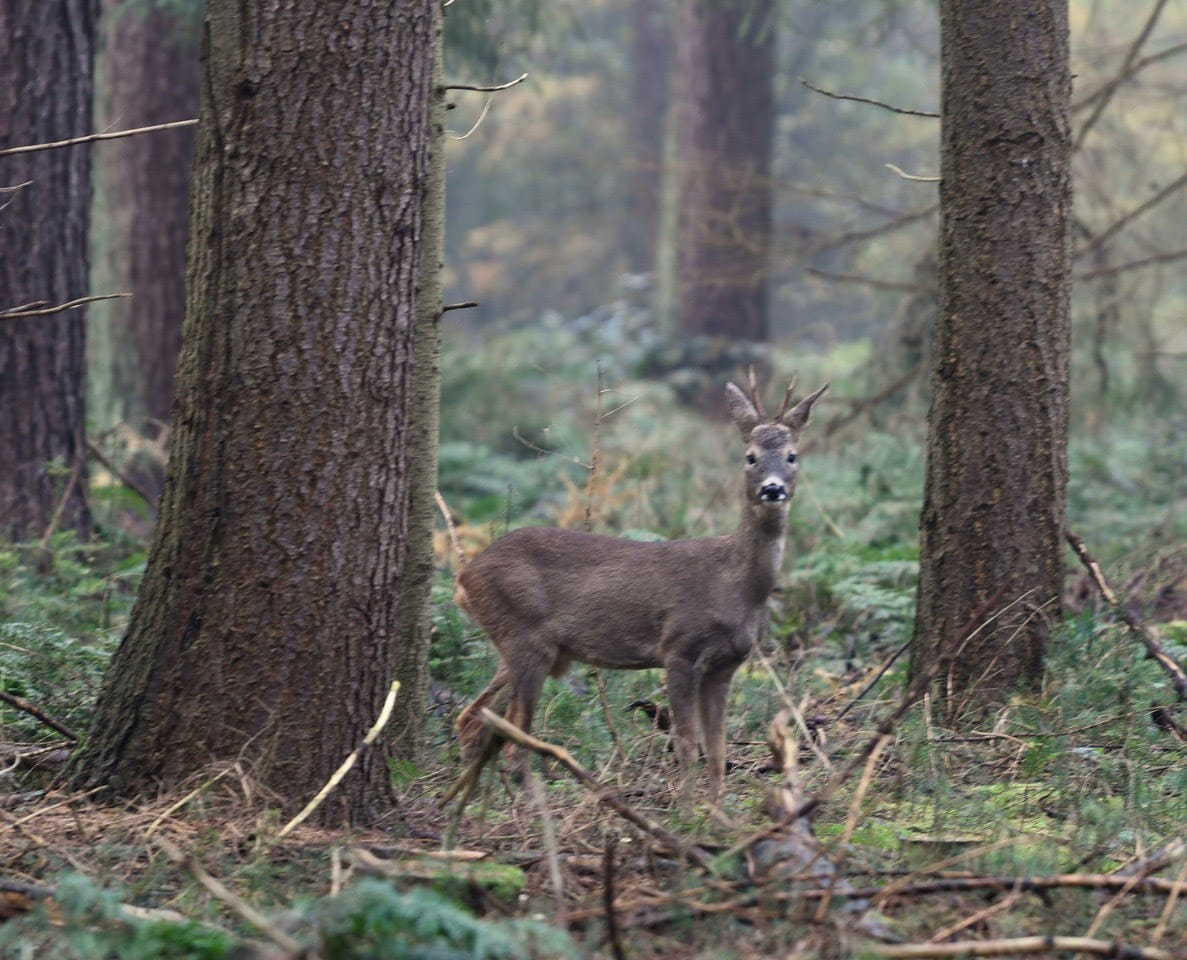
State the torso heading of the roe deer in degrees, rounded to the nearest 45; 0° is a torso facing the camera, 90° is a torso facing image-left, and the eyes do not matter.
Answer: approximately 270°

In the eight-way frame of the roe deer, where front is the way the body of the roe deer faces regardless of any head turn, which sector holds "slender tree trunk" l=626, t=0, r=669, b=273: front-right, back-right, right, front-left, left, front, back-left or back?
left

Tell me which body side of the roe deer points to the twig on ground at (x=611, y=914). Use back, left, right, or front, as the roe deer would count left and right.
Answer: right

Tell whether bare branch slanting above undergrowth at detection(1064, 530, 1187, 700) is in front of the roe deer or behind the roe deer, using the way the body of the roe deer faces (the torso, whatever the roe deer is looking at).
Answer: in front

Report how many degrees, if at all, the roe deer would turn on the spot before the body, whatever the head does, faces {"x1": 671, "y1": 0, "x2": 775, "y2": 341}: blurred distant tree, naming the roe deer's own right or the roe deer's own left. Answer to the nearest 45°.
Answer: approximately 90° to the roe deer's own left

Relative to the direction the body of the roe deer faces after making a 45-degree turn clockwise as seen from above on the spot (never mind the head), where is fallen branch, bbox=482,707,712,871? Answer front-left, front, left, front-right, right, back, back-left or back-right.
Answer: front-right

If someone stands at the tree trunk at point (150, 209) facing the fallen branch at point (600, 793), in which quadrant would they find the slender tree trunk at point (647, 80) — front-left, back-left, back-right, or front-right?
back-left

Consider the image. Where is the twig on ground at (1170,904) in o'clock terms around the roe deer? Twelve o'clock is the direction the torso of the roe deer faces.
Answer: The twig on ground is roughly at 2 o'clock from the roe deer.

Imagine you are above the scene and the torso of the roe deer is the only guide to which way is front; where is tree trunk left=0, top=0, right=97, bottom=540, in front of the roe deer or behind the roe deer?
behind

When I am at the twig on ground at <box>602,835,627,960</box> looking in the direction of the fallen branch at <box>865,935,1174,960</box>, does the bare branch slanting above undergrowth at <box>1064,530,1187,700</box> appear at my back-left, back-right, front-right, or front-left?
front-left

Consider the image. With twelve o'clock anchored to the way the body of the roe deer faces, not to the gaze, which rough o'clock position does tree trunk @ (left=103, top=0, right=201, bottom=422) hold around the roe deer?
The tree trunk is roughly at 8 o'clock from the roe deer.

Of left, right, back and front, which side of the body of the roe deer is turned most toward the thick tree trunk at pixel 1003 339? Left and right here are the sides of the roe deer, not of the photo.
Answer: front

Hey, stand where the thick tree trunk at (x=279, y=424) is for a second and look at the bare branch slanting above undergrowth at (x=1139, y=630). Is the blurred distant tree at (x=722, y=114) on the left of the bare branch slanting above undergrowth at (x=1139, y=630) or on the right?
left

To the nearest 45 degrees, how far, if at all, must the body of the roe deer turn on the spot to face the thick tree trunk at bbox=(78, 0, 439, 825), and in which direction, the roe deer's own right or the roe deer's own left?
approximately 135° to the roe deer's own right
